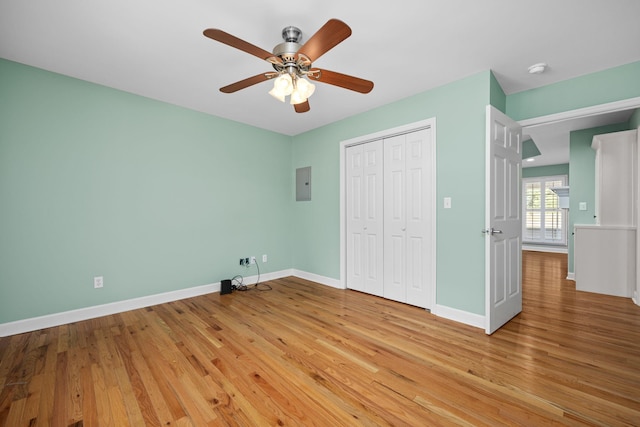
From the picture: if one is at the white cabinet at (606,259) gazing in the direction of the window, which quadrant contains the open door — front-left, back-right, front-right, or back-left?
back-left

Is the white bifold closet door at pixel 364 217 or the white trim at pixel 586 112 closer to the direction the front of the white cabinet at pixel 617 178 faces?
the white bifold closet door

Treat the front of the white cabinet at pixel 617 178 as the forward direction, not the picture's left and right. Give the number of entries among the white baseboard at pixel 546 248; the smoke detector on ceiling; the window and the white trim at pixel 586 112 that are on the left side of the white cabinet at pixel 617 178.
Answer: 2

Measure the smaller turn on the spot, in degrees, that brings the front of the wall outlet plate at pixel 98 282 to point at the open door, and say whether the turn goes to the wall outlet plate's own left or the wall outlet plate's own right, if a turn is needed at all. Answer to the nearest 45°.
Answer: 0° — it already faces it

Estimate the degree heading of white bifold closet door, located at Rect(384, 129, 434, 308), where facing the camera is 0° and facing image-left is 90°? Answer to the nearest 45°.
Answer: approximately 45°

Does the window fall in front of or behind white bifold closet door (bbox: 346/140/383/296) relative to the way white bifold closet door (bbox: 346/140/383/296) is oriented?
behind

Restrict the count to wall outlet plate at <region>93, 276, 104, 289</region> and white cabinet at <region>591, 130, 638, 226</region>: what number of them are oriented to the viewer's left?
1

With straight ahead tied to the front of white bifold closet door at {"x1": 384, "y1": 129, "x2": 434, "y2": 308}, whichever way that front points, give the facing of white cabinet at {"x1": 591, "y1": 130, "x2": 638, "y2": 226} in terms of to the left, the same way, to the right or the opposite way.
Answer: to the right

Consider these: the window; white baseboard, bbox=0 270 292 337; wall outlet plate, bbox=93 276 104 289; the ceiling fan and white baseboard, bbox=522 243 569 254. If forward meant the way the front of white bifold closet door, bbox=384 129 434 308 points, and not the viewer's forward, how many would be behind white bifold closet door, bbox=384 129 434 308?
2

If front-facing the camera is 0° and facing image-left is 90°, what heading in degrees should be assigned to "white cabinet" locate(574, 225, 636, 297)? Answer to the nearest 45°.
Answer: approximately 90°

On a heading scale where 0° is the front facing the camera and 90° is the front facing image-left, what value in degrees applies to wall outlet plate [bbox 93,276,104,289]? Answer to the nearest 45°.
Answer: approximately 315°

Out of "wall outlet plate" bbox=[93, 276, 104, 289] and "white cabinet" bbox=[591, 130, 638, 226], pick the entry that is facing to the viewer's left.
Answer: the white cabinet

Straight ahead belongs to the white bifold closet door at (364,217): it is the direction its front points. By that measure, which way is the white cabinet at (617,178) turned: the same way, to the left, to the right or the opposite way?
to the right

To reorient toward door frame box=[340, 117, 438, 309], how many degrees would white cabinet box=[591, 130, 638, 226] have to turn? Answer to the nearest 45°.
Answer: approximately 45° to its left
